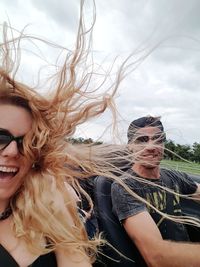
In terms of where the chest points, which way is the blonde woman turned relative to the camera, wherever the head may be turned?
toward the camera

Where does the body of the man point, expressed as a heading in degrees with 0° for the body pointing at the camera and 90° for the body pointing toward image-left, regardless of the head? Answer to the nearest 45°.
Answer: approximately 315°

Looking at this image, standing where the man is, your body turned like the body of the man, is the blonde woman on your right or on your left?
on your right

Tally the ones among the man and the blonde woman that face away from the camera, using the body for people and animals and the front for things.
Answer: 0
